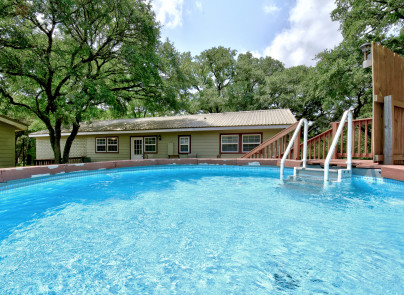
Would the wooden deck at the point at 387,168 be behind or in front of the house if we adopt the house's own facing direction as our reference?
in front

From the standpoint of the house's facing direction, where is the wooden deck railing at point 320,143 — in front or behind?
in front

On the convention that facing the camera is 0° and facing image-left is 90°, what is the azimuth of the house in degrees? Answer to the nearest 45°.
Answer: approximately 0°

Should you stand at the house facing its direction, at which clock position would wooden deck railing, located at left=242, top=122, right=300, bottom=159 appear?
The wooden deck railing is roughly at 11 o'clock from the house.

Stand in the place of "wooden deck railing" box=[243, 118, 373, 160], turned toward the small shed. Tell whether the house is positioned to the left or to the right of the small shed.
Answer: right

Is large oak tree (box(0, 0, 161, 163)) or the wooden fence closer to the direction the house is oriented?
the wooden fence
